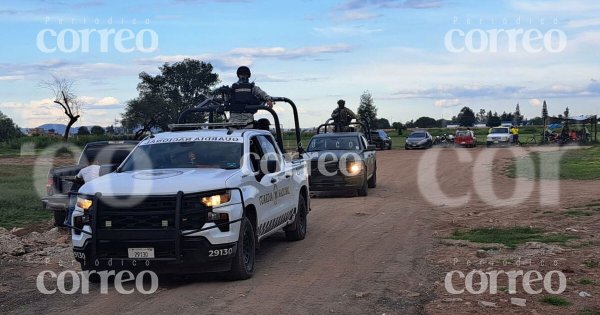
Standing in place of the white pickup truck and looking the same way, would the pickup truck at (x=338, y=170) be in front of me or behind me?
behind

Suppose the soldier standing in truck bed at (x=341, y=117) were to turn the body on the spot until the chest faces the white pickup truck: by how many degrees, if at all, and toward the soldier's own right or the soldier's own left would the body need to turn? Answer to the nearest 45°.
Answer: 0° — they already face it

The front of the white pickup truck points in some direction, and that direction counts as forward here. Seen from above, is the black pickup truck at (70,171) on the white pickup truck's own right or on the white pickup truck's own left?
on the white pickup truck's own right

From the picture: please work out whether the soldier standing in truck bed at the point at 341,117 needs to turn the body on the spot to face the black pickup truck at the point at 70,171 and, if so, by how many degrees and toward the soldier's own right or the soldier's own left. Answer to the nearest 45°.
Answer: approximately 45° to the soldier's own right

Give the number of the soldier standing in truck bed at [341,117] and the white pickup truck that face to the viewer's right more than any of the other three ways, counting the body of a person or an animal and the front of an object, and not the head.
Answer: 0

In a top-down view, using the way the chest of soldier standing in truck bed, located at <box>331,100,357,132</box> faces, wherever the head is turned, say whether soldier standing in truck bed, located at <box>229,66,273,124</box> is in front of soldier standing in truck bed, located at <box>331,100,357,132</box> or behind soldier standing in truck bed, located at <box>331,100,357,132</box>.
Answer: in front

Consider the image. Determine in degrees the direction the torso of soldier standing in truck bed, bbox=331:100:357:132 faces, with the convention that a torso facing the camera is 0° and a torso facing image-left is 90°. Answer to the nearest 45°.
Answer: approximately 0°

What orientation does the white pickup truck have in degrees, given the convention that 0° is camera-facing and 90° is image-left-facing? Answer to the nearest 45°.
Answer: approximately 45°
